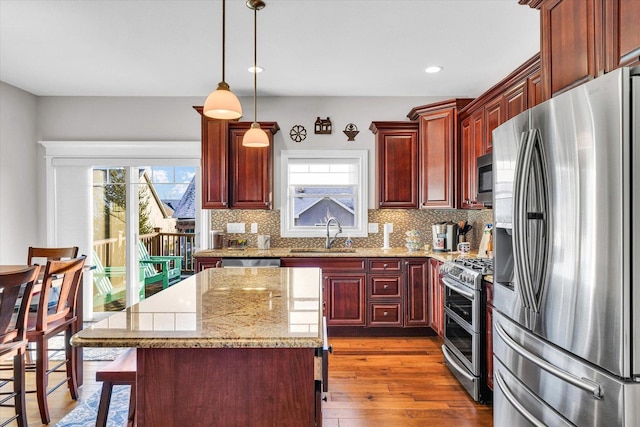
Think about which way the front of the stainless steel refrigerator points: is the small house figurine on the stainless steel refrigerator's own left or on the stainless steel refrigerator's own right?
on the stainless steel refrigerator's own right

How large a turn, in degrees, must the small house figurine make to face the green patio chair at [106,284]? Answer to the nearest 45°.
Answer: approximately 90° to its right

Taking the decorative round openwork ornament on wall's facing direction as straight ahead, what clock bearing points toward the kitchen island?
The kitchen island is roughly at 12 o'clock from the decorative round openwork ornament on wall.

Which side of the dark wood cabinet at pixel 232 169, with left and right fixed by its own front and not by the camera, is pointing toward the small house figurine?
left

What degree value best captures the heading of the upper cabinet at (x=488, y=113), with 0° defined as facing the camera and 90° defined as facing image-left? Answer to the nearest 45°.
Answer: approximately 45°

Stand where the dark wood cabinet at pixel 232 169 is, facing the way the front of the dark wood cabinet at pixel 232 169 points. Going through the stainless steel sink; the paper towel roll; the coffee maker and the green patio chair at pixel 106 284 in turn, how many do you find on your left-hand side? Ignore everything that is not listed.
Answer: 3

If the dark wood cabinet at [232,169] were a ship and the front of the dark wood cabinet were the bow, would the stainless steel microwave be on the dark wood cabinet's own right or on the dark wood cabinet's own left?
on the dark wood cabinet's own left

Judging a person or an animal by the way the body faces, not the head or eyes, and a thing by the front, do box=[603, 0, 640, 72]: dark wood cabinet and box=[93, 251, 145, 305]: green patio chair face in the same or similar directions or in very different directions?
very different directions

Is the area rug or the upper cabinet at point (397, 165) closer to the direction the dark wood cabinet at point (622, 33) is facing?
the area rug

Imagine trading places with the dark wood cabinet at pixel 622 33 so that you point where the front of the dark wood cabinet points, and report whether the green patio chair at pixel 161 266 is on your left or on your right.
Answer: on your right

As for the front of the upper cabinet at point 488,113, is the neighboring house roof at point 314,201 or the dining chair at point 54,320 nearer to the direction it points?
the dining chair
